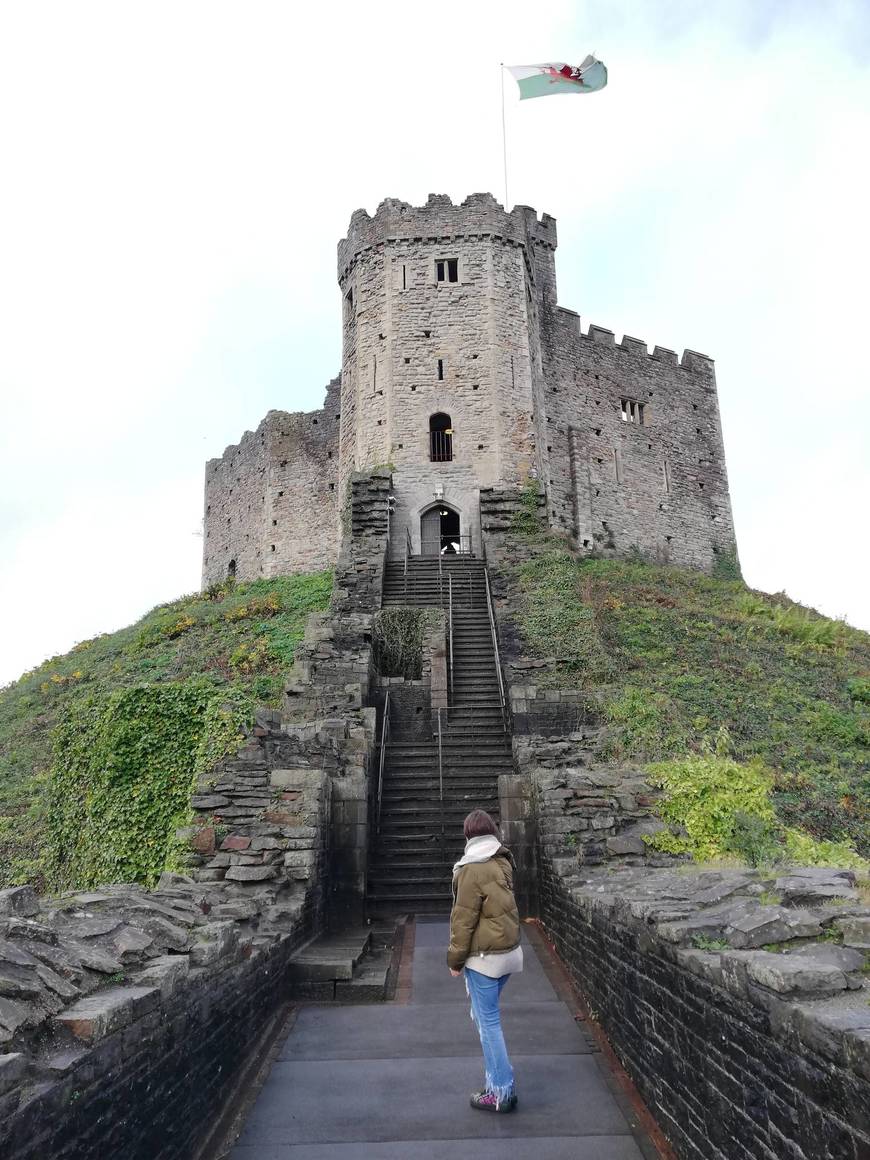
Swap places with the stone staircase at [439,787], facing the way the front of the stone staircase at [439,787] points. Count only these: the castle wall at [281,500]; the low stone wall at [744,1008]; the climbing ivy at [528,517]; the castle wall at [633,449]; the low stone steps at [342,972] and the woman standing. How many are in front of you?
3

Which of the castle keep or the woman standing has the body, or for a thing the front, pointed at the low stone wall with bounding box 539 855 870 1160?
the castle keep

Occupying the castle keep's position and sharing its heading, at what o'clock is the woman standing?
The woman standing is roughly at 12 o'clock from the castle keep.

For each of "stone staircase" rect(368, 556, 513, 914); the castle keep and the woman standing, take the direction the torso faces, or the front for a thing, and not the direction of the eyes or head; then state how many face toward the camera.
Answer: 2

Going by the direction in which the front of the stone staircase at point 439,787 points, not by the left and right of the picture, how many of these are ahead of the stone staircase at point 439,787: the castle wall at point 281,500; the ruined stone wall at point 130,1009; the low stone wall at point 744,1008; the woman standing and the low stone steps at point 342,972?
4

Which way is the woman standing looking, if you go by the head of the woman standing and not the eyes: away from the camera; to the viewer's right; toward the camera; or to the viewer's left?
away from the camera

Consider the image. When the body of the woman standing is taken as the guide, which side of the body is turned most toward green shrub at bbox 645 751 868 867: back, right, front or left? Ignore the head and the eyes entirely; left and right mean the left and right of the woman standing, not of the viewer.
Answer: right

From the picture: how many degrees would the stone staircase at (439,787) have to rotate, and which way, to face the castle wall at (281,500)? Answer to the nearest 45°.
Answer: approximately 180°

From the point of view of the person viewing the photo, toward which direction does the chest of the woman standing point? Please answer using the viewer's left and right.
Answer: facing away from the viewer and to the left of the viewer

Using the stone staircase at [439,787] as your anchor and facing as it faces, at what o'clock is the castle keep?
The castle keep is roughly at 6 o'clock from the stone staircase.

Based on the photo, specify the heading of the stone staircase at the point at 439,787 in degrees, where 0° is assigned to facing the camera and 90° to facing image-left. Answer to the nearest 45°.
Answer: approximately 0°
